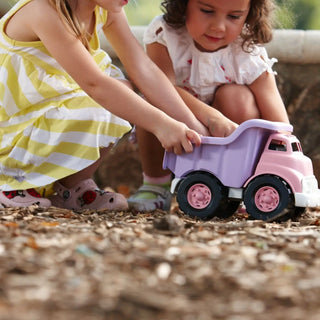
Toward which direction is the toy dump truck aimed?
to the viewer's right

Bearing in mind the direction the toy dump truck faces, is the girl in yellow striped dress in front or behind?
behind

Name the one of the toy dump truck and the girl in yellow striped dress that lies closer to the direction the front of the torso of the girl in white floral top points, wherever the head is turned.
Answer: the toy dump truck

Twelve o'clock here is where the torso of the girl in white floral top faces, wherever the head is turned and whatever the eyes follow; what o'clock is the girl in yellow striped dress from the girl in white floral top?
The girl in yellow striped dress is roughly at 2 o'clock from the girl in white floral top.

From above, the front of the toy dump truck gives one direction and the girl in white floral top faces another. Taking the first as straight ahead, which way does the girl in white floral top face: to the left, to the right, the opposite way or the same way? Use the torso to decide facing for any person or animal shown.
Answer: to the right

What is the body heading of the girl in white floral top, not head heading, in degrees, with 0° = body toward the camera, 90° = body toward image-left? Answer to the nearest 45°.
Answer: approximately 0°

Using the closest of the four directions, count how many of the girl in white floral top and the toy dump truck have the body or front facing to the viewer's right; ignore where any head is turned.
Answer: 1
